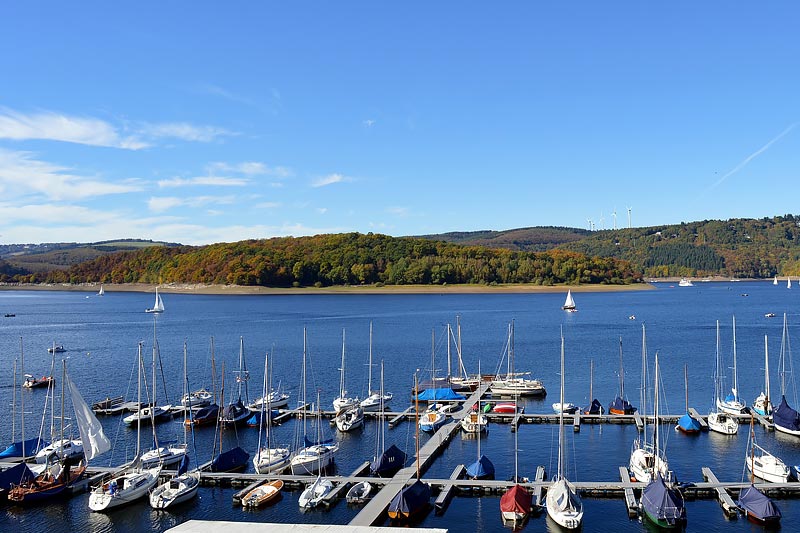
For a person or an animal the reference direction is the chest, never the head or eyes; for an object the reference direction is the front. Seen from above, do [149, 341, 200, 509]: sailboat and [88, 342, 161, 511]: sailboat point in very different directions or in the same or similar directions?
same or similar directions

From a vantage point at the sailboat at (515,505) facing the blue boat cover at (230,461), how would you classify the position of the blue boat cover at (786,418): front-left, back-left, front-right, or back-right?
back-right

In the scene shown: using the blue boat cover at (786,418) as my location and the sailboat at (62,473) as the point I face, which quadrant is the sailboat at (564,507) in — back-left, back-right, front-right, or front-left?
front-left

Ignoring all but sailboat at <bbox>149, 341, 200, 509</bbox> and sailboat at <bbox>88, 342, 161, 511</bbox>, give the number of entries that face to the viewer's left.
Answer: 0
